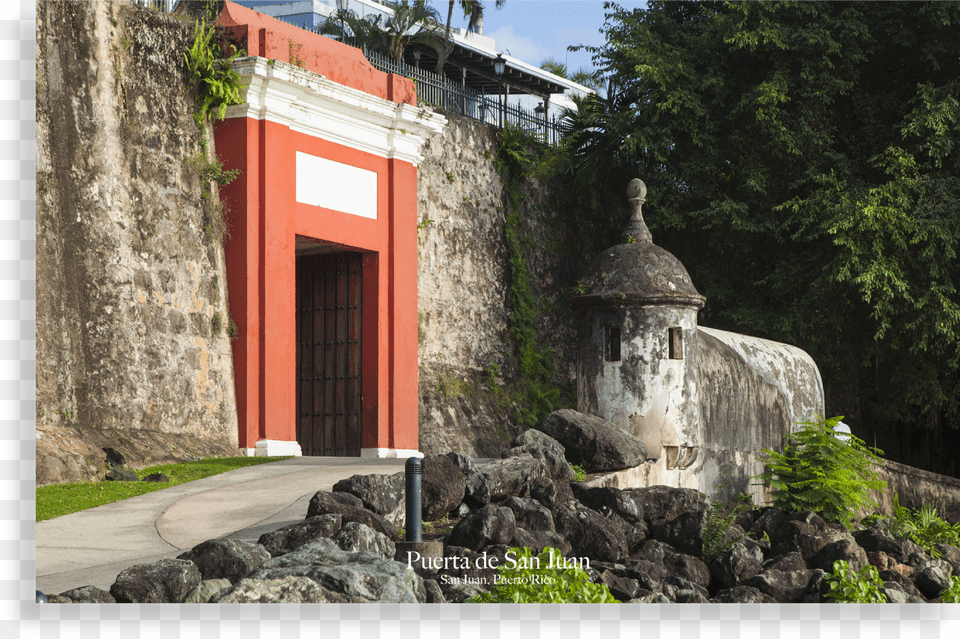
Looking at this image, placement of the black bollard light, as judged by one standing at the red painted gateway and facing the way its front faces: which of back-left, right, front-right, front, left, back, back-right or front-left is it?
front-right

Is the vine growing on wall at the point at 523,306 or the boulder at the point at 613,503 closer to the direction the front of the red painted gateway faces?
the boulder

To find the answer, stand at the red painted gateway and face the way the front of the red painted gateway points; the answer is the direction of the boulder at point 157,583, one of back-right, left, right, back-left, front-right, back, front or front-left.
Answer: front-right

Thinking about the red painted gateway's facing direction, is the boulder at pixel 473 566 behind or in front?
in front

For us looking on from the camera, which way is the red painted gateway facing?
facing the viewer and to the right of the viewer

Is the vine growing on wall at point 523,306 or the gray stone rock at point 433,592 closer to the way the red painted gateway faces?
the gray stone rock

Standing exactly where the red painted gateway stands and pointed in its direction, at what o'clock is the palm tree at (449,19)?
The palm tree is roughly at 8 o'clock from the red painted gateway.

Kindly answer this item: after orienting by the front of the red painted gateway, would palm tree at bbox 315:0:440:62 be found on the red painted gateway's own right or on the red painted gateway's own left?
on the red painted gateway's own left

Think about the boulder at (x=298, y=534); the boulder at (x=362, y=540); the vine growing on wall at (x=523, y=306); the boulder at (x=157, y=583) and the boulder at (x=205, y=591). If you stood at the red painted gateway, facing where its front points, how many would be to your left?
1
